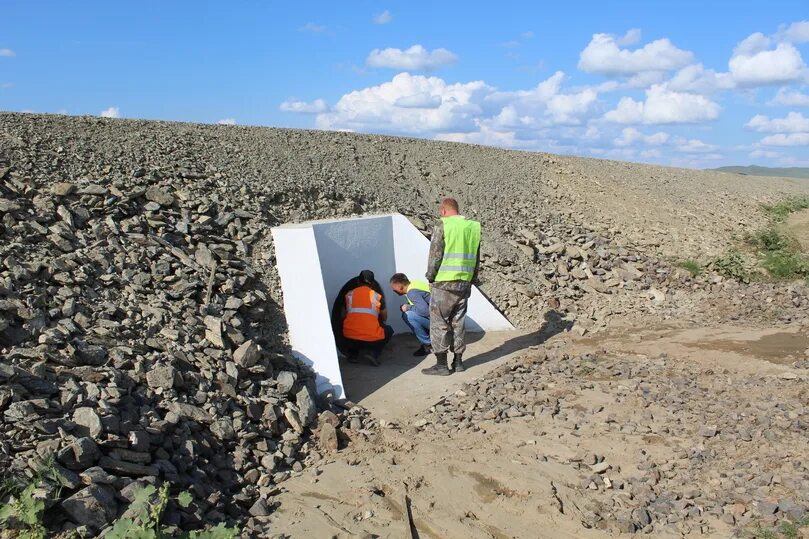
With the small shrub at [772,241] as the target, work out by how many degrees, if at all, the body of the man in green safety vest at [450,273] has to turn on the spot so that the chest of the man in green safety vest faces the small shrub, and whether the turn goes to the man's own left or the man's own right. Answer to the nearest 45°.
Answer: approximately 90° to the man's own right

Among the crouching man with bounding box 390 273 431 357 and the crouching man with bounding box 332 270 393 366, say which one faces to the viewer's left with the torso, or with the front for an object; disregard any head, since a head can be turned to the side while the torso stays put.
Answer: the crouching man with bounding box 390 273 431 357

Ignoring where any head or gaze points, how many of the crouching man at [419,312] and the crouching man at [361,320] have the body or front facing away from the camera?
1

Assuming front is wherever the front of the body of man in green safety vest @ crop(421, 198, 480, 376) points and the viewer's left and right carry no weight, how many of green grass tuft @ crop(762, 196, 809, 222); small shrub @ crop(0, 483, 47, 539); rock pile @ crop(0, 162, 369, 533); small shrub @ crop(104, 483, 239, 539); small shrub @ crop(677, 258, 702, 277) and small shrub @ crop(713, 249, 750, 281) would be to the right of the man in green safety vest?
3

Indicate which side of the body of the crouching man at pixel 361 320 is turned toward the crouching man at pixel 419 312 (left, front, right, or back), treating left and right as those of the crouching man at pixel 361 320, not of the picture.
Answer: right

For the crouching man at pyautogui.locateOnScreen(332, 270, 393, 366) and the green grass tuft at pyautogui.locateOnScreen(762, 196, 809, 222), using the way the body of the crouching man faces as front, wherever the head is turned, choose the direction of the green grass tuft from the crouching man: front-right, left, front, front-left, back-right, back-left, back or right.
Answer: front-right

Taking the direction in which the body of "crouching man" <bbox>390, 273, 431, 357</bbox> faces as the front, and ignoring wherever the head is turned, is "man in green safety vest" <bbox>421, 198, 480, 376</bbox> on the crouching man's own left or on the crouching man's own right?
on the crouching man's own left

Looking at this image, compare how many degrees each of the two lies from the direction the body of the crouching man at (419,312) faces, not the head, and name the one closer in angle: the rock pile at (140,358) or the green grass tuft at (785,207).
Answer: the rock pile

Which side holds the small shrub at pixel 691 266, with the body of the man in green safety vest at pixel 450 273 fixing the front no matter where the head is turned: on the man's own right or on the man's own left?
on the man's own right

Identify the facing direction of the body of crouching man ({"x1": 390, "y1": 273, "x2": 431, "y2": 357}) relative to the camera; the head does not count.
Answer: to the viewer's left

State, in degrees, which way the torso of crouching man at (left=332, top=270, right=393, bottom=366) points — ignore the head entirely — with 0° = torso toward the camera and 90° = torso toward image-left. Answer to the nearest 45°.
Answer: approximately 180°

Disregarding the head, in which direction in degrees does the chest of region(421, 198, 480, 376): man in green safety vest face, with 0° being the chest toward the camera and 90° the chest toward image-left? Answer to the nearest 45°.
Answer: approximately 135°

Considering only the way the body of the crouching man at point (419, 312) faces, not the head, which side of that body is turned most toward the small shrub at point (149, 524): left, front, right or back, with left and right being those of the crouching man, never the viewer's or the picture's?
left

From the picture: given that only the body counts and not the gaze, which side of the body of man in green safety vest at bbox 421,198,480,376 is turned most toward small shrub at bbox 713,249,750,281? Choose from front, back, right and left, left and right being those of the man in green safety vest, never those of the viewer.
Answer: right

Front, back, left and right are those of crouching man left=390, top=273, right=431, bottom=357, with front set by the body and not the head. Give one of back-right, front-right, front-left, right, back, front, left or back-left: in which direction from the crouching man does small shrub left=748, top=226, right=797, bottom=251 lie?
back-right
